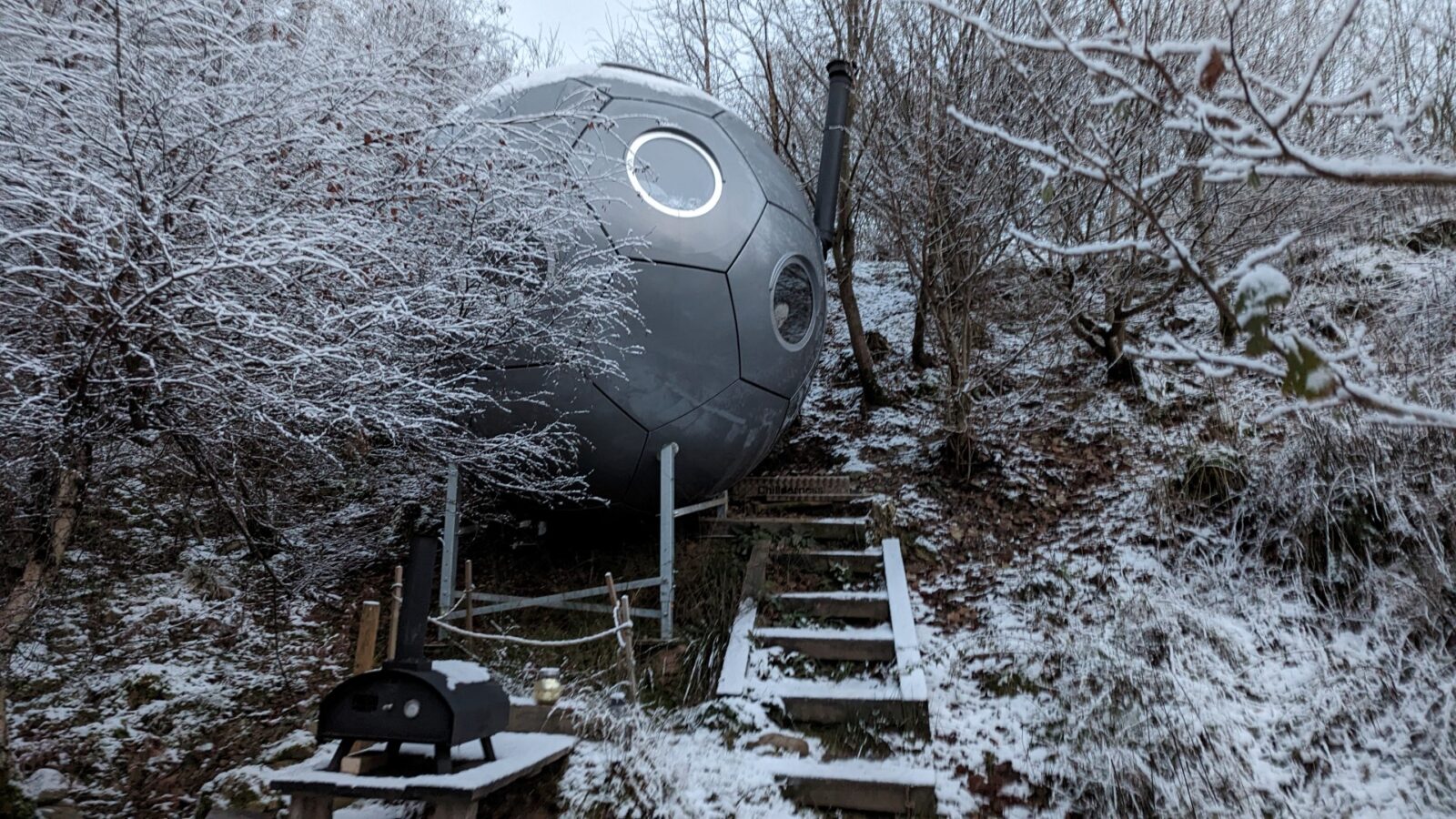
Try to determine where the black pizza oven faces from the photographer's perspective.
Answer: facing the viewer and to the left of the viewer

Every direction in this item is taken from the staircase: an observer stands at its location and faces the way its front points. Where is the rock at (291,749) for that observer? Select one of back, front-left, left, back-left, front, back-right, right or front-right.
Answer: right

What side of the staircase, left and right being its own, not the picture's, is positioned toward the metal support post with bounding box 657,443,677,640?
right

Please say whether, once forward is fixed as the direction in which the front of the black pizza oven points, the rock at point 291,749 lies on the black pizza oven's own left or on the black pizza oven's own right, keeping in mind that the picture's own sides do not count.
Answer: on the black pizza oven's own right

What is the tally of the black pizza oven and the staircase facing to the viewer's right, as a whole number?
0

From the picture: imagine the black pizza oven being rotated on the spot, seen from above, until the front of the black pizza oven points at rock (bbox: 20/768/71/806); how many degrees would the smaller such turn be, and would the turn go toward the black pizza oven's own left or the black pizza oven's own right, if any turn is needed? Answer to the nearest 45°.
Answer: approximately 90° to the black pizza oven's own right

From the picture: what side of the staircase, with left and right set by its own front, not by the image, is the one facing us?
front

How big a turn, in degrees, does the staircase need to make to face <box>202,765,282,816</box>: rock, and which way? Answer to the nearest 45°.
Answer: approximately 90° to its right

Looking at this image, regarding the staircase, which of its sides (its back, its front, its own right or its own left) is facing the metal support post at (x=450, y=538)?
right

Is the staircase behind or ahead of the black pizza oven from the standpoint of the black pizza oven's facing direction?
behind

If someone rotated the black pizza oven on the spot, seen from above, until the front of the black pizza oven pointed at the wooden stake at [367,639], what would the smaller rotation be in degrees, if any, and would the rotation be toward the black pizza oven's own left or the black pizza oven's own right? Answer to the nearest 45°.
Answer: approximately 135° to the black pizza oven's own right
